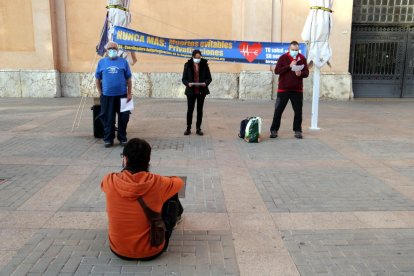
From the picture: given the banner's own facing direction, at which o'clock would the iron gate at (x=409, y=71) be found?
The iron gate is roughly at 8 o'clock from the banner.

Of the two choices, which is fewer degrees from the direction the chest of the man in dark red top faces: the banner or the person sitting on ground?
the person sitting on ground

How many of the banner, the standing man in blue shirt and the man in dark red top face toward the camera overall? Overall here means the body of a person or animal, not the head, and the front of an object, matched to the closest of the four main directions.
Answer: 3

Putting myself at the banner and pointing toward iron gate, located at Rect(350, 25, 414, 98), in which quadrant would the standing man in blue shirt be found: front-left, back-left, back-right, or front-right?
back-right

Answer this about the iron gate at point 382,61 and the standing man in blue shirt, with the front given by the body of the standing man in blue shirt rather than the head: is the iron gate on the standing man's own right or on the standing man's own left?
on the standing man's own left

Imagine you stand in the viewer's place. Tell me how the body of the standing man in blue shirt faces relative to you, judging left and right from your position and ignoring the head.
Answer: facing the viewer

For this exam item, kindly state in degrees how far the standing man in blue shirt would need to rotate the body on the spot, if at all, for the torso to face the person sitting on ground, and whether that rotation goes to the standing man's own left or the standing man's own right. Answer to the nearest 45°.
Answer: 0° — they already face them

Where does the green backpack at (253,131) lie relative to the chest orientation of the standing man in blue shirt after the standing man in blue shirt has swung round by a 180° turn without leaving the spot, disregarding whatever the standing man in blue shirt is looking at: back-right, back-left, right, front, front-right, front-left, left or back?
right

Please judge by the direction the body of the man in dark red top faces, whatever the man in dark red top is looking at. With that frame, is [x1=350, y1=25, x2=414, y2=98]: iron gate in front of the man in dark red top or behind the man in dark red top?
behind

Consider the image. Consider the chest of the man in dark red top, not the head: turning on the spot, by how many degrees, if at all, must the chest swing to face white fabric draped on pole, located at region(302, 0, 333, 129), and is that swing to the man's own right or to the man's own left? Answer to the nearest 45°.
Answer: approximately 135° to the man's own left

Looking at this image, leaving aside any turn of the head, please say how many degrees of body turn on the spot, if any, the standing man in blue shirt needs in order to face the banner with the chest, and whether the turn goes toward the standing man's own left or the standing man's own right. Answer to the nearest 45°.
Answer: approximately 135° to the standing man's own left
